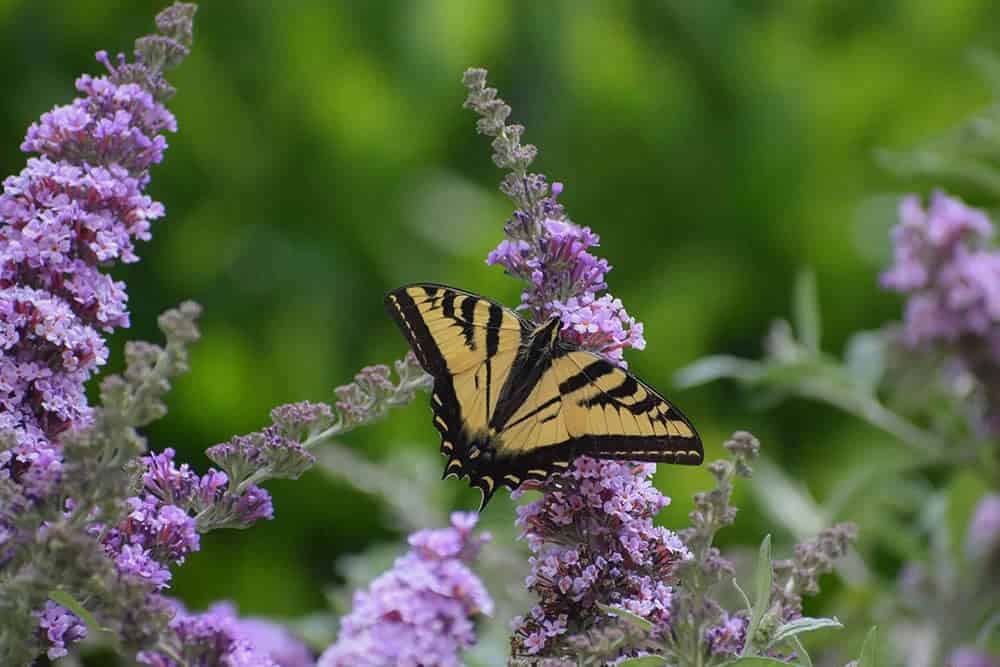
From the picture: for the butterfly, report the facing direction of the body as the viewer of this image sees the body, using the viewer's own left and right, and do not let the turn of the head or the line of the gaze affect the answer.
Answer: facing away from the viewer and to the right of the viewer
